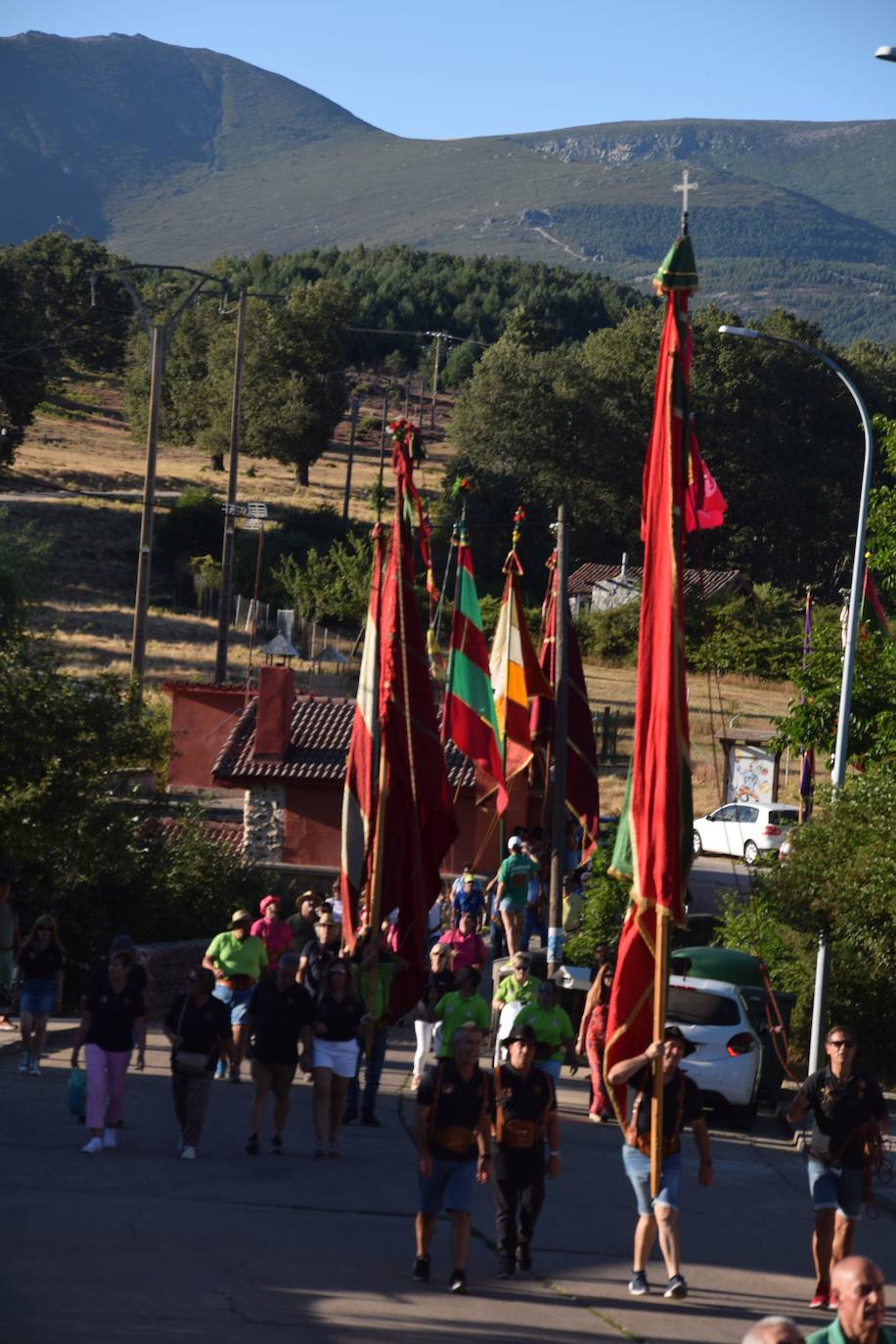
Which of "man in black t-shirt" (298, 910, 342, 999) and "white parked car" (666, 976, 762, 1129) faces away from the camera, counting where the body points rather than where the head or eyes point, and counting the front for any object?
the white parked car

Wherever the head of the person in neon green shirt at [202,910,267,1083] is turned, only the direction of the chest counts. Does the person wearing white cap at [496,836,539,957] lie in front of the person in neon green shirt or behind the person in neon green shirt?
behind

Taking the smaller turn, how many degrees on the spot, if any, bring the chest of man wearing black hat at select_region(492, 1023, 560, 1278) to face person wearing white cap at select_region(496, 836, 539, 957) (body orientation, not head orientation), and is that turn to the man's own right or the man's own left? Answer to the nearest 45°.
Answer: approximately 180°

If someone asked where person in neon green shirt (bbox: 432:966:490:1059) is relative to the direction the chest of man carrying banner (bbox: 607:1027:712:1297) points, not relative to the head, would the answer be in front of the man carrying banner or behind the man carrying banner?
behind

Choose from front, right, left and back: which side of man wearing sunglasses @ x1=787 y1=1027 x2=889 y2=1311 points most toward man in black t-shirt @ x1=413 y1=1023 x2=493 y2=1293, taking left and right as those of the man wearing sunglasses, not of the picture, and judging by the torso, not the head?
right

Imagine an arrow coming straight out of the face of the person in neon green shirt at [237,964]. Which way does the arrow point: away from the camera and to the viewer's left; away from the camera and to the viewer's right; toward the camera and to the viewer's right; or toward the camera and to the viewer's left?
toward the camera and to the viewer's left

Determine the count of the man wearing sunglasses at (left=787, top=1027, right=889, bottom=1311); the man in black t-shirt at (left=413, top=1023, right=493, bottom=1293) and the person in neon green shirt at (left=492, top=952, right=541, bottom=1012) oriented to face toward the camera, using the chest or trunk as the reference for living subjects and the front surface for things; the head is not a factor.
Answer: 3

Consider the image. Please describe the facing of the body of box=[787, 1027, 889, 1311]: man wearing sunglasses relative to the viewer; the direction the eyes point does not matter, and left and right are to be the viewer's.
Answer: facing the viewer

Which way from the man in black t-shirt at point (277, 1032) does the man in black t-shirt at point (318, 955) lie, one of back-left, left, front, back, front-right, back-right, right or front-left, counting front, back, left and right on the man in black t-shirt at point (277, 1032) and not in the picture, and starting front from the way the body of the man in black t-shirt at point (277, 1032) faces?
back

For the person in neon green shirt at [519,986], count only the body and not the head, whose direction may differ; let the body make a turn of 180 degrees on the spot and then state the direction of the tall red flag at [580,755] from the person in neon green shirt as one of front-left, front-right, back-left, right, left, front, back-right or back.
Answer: front

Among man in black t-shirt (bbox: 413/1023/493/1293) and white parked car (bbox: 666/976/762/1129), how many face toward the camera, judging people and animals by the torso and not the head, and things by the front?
1

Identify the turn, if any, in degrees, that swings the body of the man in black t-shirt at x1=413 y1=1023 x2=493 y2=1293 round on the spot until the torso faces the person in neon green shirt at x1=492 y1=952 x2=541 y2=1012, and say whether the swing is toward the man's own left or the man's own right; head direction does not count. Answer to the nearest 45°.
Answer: approximately 180°

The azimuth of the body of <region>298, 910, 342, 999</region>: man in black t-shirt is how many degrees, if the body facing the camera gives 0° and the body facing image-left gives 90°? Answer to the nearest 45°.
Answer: approximately 0°

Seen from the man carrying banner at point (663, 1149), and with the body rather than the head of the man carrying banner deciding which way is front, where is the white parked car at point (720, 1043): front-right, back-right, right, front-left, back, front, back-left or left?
back

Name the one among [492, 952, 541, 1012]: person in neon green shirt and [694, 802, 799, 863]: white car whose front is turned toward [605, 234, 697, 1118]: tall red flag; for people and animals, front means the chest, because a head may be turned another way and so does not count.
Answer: the person in neon green shirt

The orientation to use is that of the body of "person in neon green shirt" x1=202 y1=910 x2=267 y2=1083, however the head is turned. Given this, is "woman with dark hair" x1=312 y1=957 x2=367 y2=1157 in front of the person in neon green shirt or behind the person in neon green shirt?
in front

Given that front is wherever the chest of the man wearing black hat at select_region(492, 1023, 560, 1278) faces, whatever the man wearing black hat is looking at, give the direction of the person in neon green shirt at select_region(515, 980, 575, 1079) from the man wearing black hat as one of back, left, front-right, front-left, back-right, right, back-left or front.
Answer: back

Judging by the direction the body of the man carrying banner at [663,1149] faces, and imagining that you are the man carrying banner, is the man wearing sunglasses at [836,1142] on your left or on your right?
on your left
